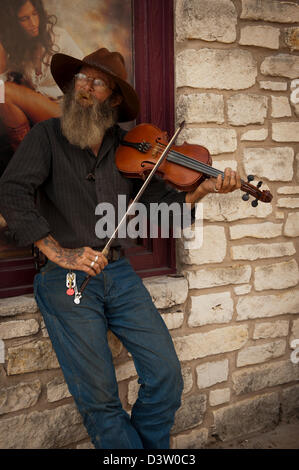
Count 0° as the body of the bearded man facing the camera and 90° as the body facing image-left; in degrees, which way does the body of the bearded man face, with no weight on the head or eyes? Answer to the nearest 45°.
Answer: approximately 0°
